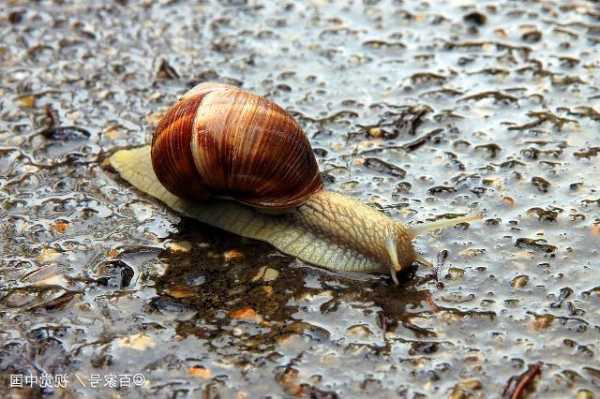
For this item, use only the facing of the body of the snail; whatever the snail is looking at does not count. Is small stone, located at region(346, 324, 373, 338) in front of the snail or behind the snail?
in front

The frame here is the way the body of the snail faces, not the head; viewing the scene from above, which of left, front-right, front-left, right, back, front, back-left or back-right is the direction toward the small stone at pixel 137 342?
right

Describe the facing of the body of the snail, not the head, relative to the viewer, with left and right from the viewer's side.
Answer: facing the viewer and to the right of the viewer

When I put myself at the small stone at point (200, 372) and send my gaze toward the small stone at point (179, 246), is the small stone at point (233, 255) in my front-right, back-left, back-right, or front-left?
front-right

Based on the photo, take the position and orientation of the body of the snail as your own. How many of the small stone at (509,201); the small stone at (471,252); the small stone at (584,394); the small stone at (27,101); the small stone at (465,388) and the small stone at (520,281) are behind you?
1

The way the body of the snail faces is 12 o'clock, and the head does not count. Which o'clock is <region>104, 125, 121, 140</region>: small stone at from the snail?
The small stone is roughly at 6 o'clock from the snail.

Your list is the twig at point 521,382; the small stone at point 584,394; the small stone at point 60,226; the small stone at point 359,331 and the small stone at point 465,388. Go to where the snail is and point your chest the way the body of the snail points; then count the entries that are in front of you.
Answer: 4

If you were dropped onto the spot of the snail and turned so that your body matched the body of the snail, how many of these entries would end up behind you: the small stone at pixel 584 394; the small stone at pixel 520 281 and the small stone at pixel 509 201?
0

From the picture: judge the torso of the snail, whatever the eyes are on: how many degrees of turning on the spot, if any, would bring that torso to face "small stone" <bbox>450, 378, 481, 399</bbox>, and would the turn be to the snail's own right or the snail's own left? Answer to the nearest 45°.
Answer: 0° — it already faces it

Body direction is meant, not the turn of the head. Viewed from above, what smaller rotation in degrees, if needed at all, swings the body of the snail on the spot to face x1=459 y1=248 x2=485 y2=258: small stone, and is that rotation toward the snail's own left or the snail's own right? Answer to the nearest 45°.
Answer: approximately 45° to the snail's own left

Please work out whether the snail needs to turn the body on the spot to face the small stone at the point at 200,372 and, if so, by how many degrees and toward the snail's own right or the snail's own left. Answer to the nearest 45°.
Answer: approximately 45° to the snail's own right

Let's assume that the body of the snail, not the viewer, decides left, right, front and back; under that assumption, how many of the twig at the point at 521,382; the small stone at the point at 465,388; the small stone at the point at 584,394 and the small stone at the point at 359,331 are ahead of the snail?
4

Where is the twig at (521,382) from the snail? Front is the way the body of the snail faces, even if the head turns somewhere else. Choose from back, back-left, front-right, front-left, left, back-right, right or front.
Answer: front

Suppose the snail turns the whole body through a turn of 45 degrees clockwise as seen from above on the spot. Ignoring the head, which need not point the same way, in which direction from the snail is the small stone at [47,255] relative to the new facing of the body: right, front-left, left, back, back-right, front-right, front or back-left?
right

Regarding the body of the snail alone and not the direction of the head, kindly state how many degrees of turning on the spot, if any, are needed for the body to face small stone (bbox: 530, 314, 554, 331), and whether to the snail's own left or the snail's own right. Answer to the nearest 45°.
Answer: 0° — it already faces it

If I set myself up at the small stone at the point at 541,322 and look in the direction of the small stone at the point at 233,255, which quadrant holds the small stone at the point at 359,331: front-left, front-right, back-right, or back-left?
front-left

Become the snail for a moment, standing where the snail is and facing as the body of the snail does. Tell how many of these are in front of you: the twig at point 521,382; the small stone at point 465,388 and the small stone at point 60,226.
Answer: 2

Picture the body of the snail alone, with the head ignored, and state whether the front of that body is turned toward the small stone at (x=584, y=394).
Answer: yes

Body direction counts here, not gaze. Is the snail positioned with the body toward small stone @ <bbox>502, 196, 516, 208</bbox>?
no
